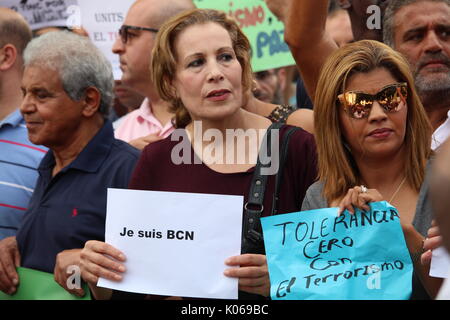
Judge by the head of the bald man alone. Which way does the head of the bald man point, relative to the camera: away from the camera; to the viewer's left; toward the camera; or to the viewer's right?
to the viewer's left

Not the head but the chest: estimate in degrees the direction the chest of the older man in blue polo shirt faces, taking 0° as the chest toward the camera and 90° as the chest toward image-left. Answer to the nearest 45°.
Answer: approximately 45°

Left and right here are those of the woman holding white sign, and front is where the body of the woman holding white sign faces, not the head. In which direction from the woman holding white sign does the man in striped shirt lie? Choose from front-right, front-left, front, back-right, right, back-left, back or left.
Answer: back-right

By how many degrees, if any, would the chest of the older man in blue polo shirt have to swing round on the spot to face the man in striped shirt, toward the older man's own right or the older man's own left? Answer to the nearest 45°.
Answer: approximately 90° to the older man's own right
